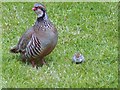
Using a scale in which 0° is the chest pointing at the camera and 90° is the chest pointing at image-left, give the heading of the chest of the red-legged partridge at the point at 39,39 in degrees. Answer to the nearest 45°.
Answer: approximately 315°

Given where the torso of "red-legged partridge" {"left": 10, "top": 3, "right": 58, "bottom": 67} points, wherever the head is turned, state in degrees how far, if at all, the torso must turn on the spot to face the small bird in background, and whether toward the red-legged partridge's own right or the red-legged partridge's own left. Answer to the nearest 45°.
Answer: approximately 45° to the red-legged partridge's own left
